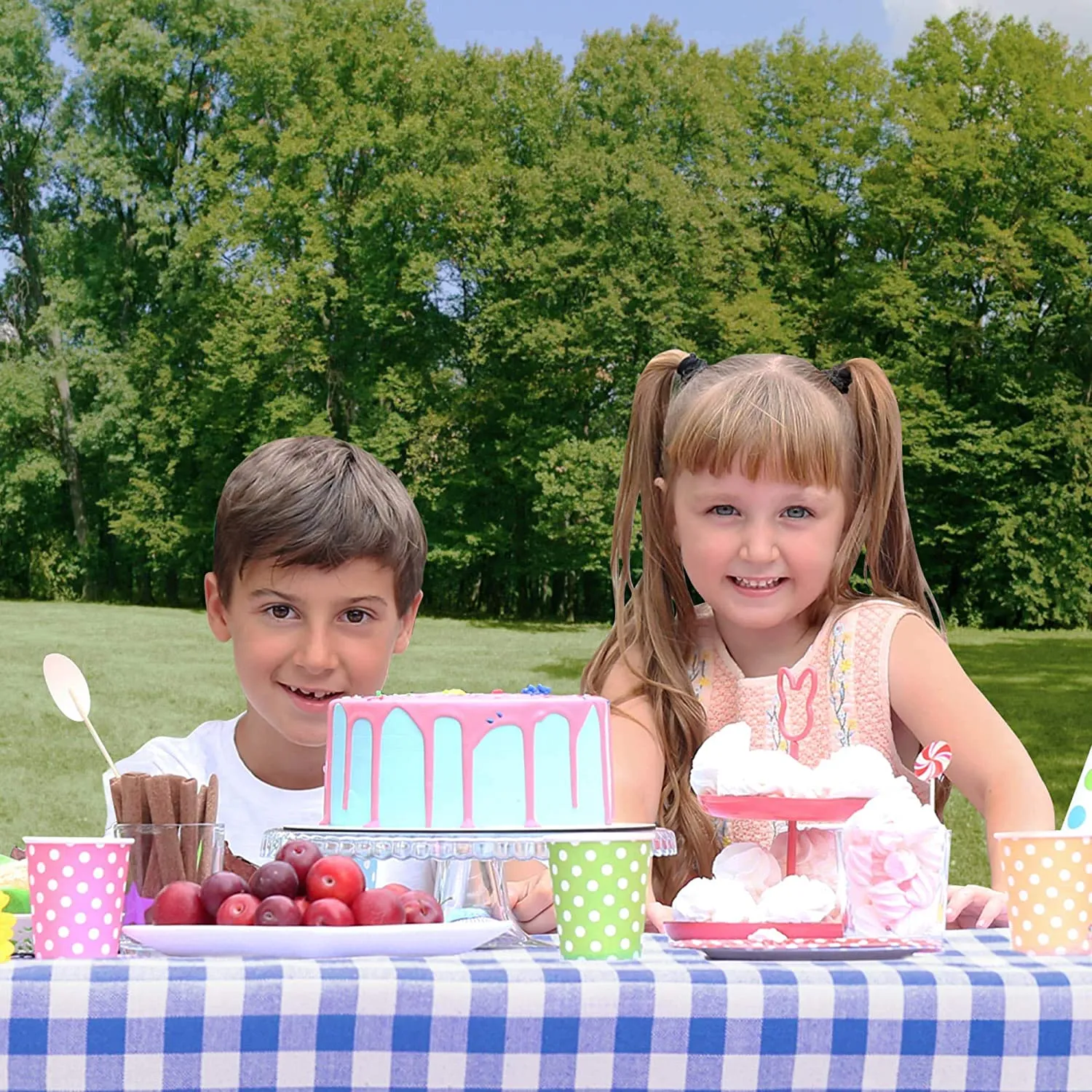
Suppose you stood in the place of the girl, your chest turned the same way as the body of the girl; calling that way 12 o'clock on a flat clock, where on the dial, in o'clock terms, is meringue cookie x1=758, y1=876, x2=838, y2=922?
The meringue cookie is roughly at 12 o'clock from the girl.

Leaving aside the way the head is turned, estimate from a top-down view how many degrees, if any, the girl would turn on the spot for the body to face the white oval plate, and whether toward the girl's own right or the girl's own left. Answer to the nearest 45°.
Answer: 0° — they already face it

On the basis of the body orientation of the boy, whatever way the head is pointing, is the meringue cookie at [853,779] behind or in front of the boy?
in front

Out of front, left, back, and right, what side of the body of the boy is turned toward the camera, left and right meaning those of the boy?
front

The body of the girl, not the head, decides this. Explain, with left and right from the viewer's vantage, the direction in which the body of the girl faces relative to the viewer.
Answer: facing the viewer

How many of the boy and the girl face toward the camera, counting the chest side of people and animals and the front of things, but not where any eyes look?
2

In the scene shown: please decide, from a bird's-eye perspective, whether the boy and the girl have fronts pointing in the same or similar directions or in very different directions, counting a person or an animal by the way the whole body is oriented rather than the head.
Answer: same or similar directions

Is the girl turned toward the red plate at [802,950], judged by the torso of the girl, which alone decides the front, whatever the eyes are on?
yes

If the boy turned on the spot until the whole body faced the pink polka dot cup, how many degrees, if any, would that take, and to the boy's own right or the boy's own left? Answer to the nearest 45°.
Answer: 0° — they already face it

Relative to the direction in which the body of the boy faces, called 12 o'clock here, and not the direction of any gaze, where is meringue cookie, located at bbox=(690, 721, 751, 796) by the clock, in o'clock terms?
The meringue cookie is roughly at 11 o'clock from the boy.

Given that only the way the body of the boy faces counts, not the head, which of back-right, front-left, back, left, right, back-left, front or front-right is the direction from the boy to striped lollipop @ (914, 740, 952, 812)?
front-left

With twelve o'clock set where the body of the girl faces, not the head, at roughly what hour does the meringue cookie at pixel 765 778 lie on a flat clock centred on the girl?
The meringue cookie is roughly at 12 o'clock from the girl.
